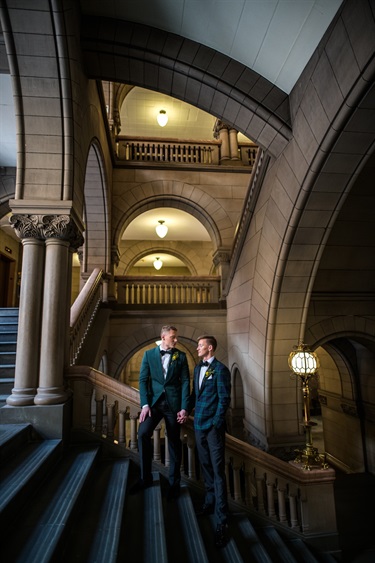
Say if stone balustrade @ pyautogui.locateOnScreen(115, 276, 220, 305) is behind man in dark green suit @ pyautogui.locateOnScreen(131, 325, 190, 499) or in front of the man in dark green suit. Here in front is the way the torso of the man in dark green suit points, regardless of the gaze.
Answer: behind

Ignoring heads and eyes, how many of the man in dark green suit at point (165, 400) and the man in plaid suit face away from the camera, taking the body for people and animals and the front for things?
0

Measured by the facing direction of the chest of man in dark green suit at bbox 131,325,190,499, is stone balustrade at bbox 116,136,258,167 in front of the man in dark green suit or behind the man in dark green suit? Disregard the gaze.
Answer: behind

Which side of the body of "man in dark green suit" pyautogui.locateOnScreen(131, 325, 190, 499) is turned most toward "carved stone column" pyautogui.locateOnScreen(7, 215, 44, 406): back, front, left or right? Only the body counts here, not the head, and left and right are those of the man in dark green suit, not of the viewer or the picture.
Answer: right

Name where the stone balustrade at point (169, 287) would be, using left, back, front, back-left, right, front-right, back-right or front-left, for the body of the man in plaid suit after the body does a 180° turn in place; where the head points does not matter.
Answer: front-left

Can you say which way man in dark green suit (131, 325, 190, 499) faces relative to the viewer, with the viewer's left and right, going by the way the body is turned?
facing the viewer

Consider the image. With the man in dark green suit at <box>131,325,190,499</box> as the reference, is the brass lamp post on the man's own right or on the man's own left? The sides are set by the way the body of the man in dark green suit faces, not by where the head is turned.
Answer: on the man's own left

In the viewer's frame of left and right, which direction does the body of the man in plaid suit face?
facing the viewer and to the left of the viewer
